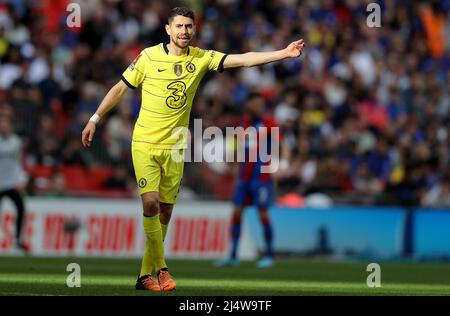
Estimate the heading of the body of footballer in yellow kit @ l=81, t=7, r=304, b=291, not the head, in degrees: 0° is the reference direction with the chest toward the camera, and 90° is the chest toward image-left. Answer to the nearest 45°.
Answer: approximately 0°
